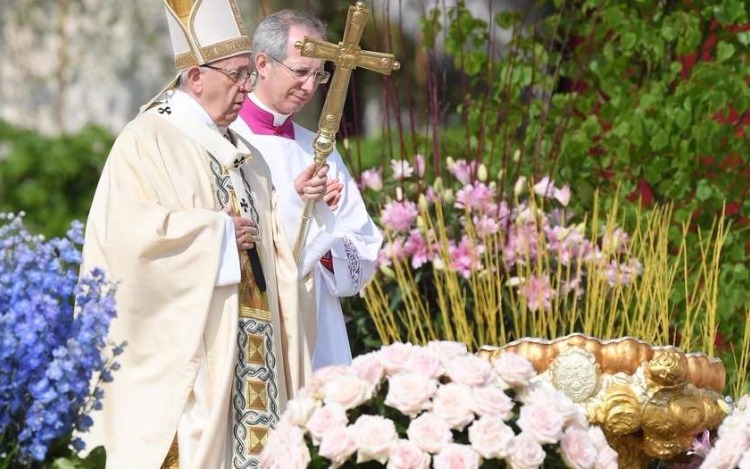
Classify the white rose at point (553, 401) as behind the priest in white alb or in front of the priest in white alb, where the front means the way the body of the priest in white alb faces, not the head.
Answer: in front

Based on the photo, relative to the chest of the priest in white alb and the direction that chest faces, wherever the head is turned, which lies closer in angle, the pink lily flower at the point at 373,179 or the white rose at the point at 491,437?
the white rose

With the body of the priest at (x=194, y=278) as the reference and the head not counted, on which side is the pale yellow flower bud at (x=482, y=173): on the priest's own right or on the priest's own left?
on the priest's own left
